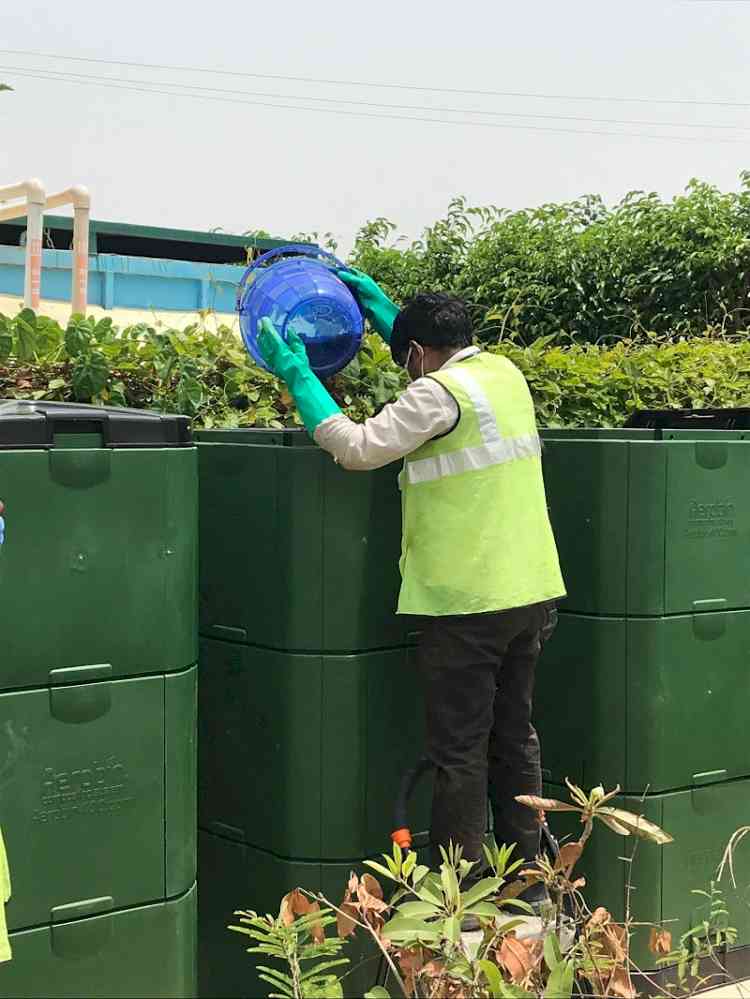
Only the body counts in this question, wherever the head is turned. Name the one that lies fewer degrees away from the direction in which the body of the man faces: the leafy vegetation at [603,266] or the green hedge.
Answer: the green hedge

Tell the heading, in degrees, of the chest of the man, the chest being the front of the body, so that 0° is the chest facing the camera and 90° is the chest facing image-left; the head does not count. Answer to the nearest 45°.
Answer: approximately 135°

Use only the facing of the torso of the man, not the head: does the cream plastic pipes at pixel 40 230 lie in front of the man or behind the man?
in front

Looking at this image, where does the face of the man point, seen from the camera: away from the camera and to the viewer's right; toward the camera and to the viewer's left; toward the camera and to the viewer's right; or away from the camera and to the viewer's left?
away from the camera and to the viewer's left

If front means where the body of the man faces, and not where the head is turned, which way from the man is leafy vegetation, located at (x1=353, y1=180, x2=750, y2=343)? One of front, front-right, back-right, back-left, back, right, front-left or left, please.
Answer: front-right

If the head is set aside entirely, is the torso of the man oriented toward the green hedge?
yes
